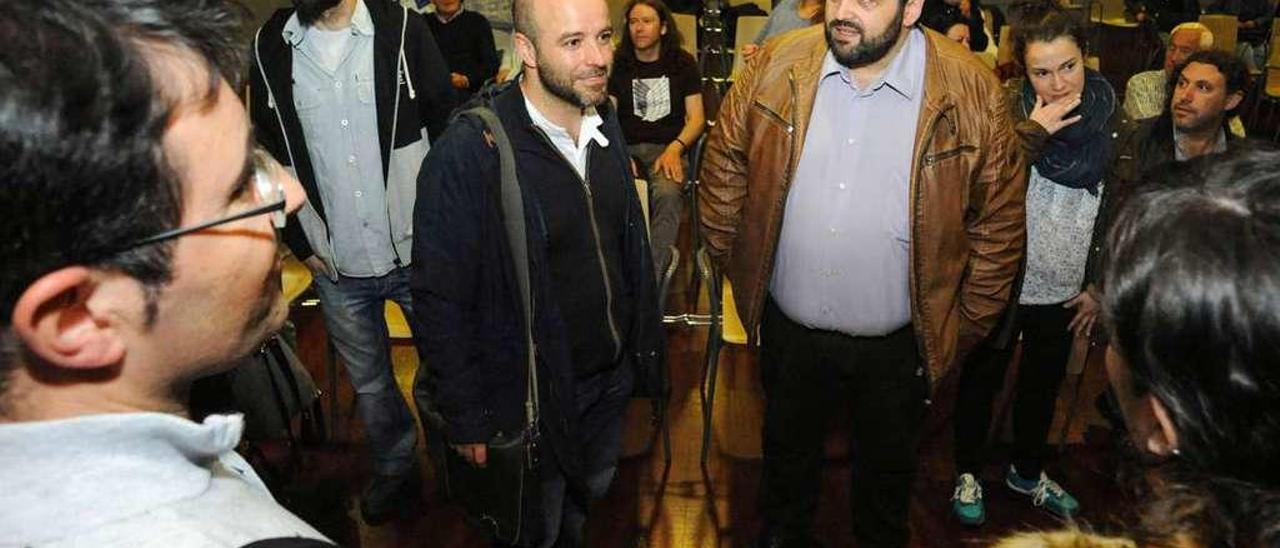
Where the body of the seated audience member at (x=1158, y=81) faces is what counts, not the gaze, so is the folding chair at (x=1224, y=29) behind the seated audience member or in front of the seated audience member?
behind

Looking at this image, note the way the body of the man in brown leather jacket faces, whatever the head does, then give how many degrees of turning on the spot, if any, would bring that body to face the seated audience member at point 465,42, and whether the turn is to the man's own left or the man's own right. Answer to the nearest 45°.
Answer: approximately 135° to the man's own right

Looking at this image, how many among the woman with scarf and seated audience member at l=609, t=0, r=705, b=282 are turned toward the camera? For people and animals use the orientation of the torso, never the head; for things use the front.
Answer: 2

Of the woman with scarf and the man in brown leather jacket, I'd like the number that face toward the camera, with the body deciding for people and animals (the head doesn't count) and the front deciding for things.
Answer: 2

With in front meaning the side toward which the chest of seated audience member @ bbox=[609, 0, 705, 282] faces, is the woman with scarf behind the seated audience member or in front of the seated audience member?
in front

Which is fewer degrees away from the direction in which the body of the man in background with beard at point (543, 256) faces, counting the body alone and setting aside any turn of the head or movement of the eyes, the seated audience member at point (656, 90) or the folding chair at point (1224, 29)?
the folding chair

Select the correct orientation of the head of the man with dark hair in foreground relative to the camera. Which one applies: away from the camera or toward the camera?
away from the camera

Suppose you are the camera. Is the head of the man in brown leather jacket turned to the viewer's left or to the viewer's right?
to the viewer's left

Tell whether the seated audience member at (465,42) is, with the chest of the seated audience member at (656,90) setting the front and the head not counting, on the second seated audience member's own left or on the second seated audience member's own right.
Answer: on the second seated audience member's own right

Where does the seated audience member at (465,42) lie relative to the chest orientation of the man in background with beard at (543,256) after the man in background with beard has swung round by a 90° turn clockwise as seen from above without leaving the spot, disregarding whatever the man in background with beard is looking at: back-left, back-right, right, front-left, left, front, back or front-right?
back-right

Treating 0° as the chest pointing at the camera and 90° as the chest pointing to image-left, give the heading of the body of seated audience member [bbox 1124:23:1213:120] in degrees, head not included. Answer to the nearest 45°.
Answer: approximately 45°
